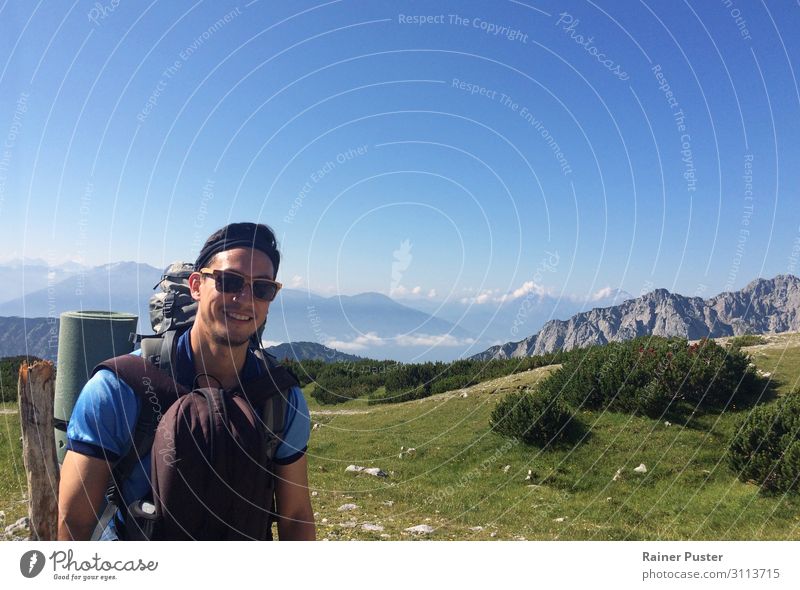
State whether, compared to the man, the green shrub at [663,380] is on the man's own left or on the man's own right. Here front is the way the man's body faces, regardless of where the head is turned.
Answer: on the man's own left

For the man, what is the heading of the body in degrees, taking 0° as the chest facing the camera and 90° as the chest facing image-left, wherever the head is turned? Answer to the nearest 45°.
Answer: approximately 315°

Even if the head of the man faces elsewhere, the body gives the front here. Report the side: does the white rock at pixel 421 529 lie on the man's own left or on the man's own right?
on the man's own left

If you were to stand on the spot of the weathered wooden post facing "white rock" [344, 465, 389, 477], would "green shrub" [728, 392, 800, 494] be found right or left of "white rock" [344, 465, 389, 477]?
right

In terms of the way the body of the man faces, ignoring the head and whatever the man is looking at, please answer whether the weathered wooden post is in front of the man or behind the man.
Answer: behind

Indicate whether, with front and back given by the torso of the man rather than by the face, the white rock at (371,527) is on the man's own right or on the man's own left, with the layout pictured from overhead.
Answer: on the man's own left

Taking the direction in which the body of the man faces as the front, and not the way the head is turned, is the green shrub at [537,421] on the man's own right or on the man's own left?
on the man's own left
